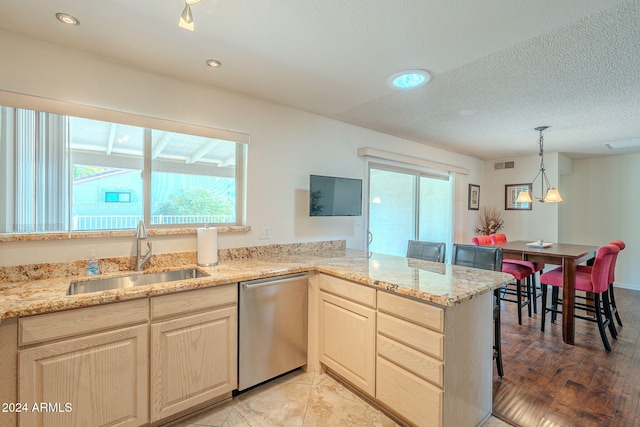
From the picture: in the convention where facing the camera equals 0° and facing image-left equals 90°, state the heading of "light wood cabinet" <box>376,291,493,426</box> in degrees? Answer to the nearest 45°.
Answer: approximately 45°

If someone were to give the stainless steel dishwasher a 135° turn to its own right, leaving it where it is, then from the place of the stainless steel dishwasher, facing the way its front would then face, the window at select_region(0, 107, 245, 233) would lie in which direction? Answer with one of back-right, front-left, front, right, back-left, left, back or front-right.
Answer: front

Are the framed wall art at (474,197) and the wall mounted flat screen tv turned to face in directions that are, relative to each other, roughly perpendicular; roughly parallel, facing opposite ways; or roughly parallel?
roughly parallel

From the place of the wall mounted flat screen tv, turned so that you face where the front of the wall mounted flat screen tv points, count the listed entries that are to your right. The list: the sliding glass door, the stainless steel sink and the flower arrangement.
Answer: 1

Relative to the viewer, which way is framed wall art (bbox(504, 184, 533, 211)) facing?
toward the camera

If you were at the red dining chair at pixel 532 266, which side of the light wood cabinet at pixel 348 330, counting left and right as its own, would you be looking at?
back

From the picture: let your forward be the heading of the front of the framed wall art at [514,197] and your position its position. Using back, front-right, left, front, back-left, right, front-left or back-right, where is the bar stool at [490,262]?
front

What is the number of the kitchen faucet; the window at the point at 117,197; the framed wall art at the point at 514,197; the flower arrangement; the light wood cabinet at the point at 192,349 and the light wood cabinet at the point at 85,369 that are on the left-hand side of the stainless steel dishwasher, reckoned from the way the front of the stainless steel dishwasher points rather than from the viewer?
2

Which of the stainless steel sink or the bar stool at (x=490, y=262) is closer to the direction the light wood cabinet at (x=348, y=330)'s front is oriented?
the stainless steel sink

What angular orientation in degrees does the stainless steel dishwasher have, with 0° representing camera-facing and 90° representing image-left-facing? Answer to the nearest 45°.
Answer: approximately 315°

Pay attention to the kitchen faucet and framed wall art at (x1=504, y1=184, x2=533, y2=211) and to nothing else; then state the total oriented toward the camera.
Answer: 2

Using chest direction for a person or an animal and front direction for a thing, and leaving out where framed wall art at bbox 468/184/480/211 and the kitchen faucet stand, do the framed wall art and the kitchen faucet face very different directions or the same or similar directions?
same or similar directions

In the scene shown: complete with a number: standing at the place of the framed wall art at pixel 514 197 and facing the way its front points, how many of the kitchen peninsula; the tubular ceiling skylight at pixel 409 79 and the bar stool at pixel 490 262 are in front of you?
3

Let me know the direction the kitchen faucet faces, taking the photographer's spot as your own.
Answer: facing the viewer
